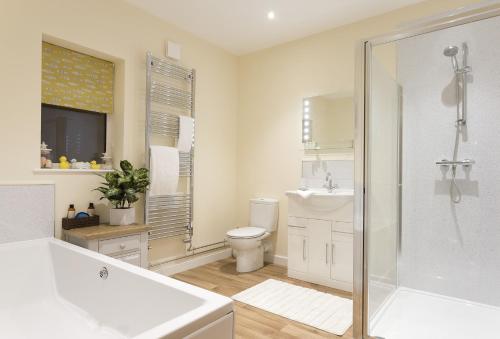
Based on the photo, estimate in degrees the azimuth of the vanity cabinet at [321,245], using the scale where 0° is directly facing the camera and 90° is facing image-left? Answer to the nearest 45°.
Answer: approximately 45°

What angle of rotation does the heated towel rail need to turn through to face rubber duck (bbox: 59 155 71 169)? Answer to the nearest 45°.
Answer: approximately 90° to its right

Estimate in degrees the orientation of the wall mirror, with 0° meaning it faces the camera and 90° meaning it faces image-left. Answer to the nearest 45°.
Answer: approximately 45°

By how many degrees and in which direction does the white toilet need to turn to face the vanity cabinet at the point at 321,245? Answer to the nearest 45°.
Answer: approximately 90° to its left

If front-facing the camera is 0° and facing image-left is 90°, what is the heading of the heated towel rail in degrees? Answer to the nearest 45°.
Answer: approximately 315°

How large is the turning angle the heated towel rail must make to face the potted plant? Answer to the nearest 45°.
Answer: approximately 90° to its right
